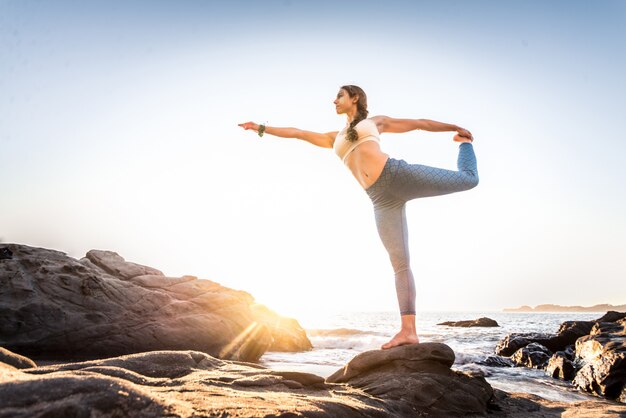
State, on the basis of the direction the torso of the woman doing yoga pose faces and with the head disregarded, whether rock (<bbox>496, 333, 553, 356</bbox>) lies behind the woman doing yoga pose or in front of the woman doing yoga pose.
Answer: behind

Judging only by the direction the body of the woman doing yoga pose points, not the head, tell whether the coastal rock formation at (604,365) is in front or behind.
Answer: behind

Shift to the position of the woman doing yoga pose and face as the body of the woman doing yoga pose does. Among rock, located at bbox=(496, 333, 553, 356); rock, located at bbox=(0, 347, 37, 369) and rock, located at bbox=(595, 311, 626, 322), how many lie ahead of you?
1

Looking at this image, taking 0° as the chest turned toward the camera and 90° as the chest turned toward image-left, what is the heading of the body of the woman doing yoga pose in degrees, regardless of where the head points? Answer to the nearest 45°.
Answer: approximately 45°

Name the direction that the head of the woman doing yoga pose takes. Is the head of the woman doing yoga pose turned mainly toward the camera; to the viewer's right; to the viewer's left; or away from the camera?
to the viewer's left

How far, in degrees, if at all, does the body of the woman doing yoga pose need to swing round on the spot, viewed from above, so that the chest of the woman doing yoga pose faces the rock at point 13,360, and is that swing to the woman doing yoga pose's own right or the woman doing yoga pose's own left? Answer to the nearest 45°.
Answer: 0° — they already face it

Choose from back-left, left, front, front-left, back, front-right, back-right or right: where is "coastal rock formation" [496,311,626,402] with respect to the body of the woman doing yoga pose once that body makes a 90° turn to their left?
left

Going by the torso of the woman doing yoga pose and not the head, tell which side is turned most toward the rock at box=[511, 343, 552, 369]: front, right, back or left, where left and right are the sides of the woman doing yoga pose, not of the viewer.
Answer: back

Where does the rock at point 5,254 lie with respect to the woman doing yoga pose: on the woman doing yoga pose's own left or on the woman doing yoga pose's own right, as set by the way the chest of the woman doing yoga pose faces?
on the woman doing yoga pose's own right

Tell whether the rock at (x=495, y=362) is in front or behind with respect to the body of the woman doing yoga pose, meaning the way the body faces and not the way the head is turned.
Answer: behind
